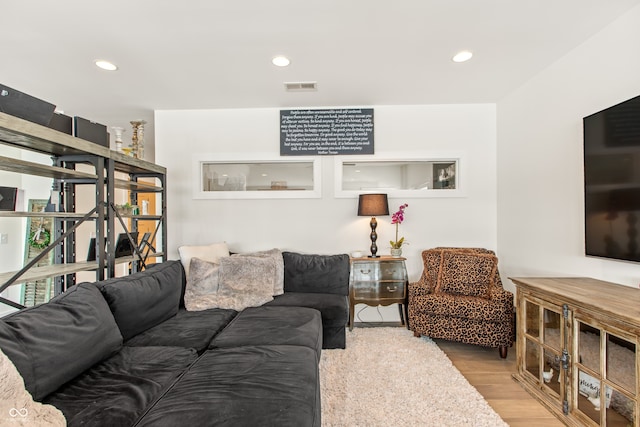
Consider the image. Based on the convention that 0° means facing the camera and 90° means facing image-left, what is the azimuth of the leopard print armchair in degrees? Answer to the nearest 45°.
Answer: approximately 45°

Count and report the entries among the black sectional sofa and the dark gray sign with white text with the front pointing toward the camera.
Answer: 1

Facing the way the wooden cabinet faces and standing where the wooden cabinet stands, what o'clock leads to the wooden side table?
The wooden side table is roughly at 2 o'clock from the wooden cabinet.

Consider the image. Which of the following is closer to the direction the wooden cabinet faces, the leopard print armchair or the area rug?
the area rug

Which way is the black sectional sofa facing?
to the viewer's right

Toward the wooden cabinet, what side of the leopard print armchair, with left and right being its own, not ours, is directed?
left

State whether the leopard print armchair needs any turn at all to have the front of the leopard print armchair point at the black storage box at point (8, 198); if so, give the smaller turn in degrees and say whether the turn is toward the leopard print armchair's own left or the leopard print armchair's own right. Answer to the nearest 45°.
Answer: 0° — it already faces it

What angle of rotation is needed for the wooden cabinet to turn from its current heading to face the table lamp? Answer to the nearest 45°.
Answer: approximately 45° to its right

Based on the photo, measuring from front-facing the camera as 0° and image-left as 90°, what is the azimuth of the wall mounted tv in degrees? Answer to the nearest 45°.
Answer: approximately 45°
